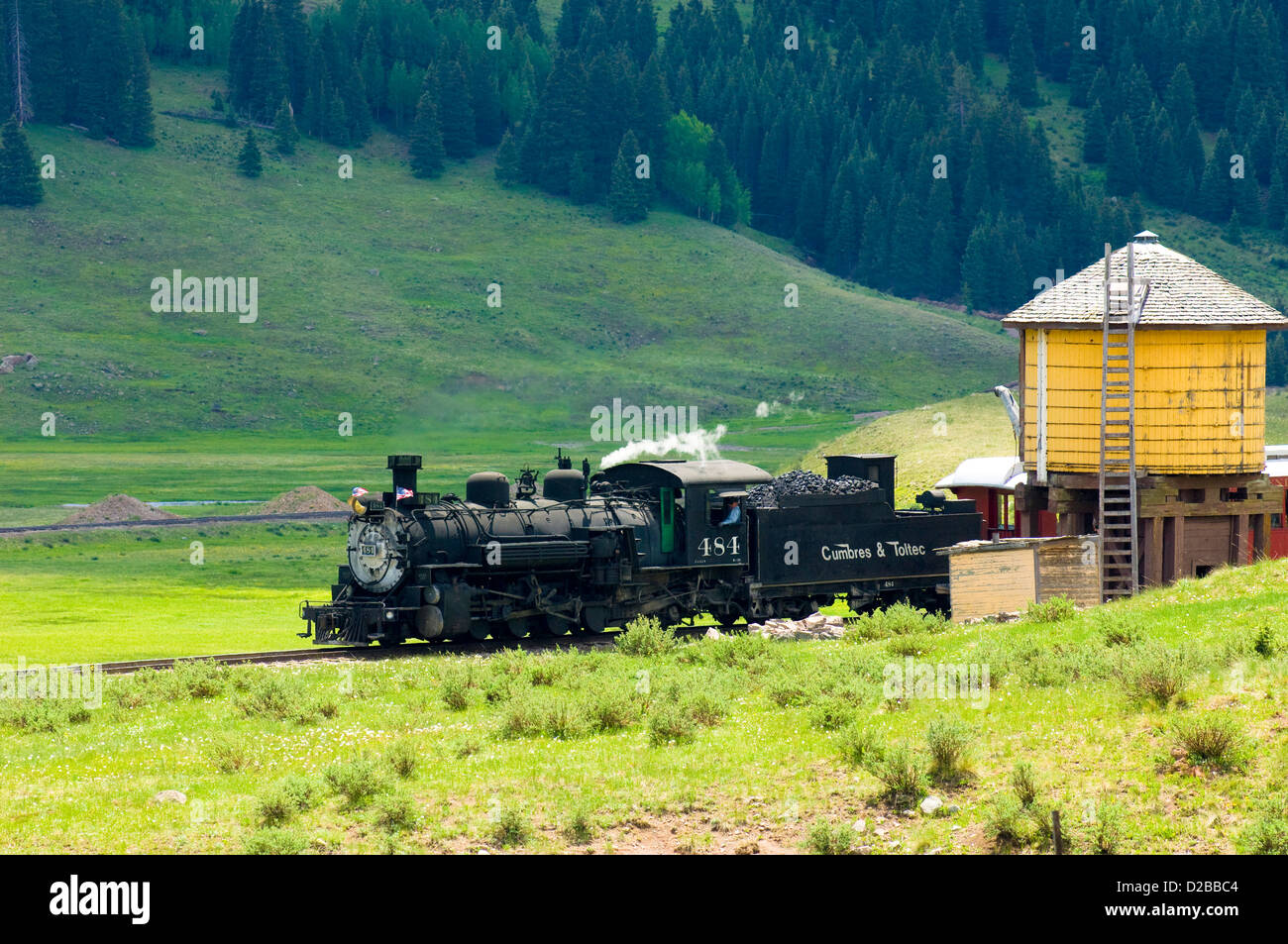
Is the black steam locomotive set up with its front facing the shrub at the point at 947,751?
no

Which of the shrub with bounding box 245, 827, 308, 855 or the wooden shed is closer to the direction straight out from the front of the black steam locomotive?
the shrub

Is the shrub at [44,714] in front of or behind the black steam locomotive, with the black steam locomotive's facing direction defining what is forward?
in front

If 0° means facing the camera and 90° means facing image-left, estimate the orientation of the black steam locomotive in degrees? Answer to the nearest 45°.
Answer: approximately 45°

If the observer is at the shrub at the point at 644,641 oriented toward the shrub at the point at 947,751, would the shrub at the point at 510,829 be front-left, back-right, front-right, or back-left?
front-right

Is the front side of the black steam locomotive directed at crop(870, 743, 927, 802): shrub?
no

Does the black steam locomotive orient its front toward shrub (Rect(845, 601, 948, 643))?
no

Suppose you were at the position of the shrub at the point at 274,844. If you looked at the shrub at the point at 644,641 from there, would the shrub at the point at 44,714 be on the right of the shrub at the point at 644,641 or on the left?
left

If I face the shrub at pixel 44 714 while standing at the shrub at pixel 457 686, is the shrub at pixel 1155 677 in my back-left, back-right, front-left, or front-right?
back-left

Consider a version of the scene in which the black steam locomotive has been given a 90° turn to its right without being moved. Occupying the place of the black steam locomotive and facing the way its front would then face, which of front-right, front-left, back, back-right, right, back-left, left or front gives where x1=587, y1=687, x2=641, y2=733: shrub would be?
back-left

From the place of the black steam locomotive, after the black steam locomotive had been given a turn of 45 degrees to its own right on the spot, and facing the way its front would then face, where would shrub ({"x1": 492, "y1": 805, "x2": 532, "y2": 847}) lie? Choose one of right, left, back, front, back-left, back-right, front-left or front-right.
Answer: left

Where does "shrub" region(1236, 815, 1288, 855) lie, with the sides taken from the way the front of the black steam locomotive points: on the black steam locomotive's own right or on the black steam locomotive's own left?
on the black steam locomotive's own left

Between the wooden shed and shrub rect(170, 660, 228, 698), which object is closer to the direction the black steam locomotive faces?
the shrub

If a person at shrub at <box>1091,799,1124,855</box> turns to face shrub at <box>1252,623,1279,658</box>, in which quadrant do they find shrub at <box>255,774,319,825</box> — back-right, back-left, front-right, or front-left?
back-left

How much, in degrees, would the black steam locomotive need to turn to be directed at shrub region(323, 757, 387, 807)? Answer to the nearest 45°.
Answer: approximately 45° to its left
